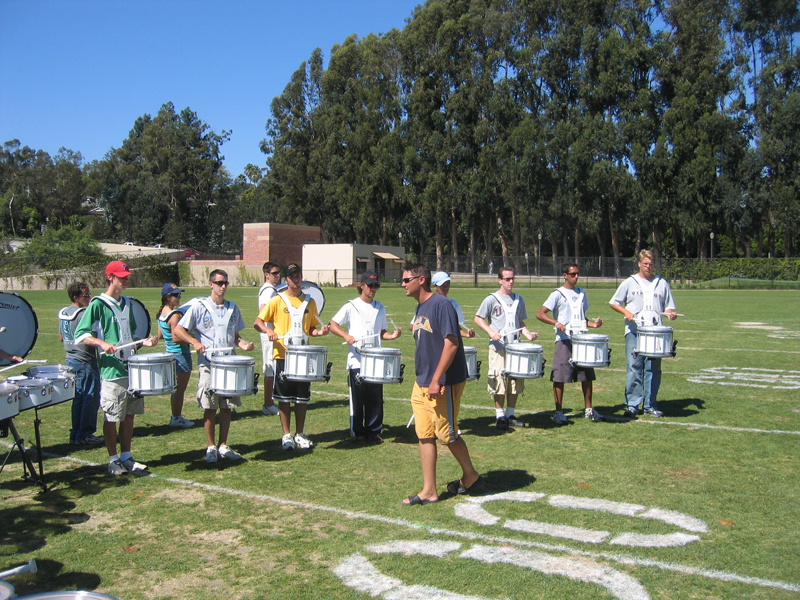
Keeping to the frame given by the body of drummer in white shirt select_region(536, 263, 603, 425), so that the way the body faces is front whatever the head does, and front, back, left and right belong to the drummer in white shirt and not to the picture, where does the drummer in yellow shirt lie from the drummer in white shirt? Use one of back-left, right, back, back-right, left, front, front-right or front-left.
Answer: right

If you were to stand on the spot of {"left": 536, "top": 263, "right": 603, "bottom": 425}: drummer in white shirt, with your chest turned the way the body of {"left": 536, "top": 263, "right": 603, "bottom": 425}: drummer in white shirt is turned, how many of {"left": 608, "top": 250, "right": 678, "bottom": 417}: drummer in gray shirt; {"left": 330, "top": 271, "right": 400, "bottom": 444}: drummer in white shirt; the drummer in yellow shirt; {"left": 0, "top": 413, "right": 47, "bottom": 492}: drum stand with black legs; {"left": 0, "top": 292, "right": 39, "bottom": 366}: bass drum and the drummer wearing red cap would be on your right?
5

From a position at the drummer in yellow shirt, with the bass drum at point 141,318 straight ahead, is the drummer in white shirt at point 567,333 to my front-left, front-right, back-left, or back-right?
back-right

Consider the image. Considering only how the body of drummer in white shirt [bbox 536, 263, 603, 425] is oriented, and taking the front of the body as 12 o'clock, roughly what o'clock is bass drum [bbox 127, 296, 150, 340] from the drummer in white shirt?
The bass drum is roughly at 4 o'clock from the drummer in white shirt.

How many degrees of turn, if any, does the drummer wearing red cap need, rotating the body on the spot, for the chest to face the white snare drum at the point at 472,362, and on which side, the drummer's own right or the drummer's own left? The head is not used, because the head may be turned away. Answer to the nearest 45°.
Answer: approximately 45° to the drummer's own left

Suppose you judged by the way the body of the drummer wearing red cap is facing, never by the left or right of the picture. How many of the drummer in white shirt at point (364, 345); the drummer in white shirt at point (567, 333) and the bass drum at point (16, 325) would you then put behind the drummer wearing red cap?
1

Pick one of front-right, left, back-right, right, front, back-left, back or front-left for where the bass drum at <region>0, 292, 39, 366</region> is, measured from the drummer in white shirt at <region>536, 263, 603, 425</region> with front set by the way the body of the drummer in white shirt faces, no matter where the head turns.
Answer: right

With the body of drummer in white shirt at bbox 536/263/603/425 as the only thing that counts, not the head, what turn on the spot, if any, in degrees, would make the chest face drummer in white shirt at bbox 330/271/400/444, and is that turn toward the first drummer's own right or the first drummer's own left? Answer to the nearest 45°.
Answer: approximately 90° to the first drummer's own right

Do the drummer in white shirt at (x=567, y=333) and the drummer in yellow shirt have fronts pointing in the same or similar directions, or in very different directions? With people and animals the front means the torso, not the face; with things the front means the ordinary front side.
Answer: same or similar directions

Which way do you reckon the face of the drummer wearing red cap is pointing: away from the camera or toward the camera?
toward the camera

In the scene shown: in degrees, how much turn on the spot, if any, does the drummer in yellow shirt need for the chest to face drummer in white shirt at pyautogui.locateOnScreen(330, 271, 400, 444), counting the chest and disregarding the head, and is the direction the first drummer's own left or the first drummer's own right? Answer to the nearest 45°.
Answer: approximately 45° to the first drummer's own left

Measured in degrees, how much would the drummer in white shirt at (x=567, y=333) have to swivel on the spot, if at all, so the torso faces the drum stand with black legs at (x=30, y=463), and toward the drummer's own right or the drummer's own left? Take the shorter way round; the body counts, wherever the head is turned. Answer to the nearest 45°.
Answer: approximately 90° to the drummer's own right

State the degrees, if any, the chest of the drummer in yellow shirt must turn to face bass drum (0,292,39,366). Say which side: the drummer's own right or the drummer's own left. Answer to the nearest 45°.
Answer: approximately 135° to the drummer's own right

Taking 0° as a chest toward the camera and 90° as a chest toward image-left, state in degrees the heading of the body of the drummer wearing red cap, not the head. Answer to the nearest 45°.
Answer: approximately 315°

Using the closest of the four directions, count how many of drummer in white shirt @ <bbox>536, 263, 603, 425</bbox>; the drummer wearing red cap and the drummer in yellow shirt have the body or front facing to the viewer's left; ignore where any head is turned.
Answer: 0

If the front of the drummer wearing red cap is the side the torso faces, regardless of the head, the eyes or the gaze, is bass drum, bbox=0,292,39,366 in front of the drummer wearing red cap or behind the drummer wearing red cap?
behind
